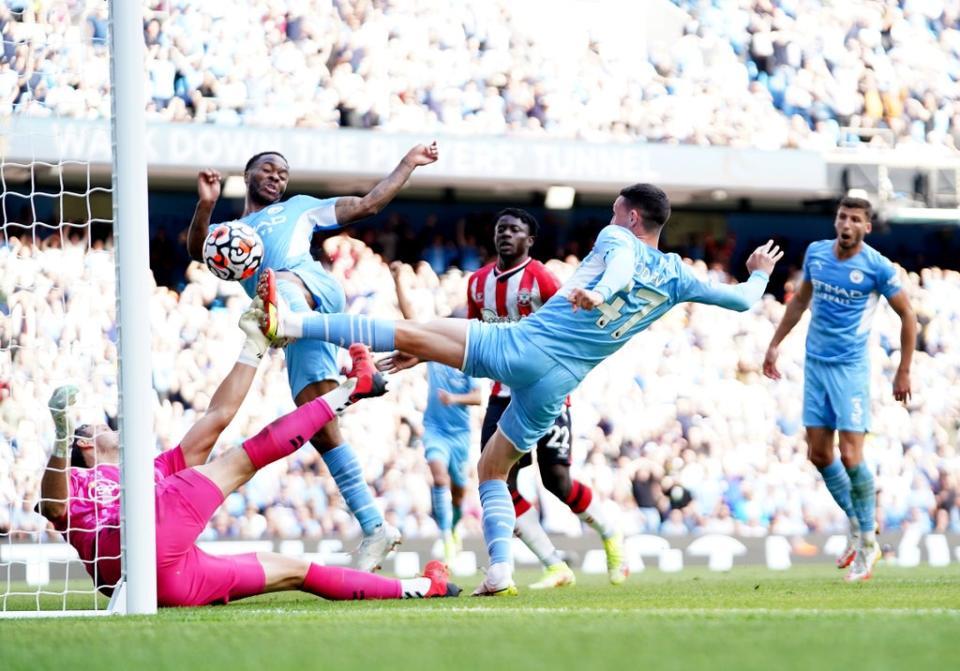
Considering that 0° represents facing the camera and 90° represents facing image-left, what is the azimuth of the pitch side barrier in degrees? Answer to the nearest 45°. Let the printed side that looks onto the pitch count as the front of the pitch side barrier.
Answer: approximately 0°

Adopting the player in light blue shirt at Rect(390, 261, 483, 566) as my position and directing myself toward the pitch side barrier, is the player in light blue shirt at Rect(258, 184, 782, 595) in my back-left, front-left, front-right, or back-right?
back-right

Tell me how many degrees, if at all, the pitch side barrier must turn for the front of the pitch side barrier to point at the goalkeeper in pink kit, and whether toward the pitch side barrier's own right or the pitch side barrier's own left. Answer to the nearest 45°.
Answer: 0° — it already faces them

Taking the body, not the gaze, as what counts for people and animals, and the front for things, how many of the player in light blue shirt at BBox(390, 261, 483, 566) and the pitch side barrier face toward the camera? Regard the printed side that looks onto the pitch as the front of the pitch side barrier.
2

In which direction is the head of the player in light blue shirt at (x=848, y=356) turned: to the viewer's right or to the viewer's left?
to the viewer's left

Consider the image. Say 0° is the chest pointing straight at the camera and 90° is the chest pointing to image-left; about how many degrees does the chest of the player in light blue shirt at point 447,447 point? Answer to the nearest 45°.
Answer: approximately 0°

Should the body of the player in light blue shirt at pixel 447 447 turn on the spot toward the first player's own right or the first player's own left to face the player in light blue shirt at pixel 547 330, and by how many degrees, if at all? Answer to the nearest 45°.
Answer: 0° — they already face them
